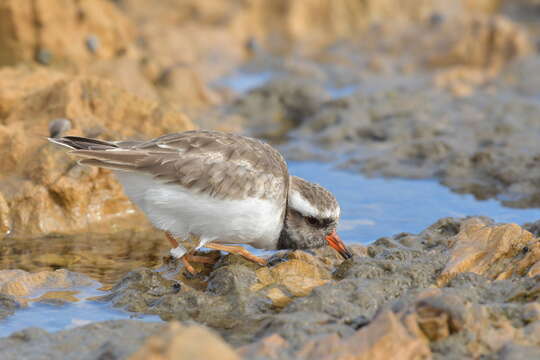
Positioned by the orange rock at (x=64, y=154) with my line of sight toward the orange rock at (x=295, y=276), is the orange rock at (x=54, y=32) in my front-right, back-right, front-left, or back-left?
back-left

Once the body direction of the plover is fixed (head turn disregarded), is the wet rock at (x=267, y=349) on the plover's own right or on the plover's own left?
on the plover's own right

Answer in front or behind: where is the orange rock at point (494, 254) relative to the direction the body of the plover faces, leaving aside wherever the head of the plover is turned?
in front

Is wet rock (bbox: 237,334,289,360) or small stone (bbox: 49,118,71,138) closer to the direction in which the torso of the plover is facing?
the wet rock

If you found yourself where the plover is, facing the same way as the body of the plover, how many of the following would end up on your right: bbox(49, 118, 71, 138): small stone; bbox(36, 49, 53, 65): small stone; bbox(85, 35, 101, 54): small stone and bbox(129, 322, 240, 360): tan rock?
1

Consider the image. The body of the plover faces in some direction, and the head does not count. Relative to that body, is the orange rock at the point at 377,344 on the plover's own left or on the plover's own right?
on the plover's own right

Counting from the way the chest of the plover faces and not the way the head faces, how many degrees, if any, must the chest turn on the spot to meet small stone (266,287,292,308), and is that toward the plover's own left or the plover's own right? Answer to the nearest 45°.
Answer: approximately 45° to the plover's own right

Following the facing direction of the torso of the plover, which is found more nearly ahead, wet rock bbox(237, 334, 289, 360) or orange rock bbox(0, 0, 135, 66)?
the wet rock

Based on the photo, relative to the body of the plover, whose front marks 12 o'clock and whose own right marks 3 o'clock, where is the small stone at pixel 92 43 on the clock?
The small stone is roughly at 8 o'clock from the plover.

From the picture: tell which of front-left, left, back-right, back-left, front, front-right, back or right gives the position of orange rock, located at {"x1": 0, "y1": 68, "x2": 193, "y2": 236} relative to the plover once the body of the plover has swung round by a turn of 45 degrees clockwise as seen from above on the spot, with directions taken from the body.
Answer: back

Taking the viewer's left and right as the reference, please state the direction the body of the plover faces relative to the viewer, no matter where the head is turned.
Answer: facing to the right of the viewer

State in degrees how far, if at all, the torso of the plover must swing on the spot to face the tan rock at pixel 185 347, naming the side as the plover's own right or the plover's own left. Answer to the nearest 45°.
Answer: approximately 90° to the plover's own right

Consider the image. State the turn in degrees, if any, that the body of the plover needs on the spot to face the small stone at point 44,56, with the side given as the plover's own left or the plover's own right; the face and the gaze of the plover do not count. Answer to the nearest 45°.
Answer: approximately 135° to the plover's own left
